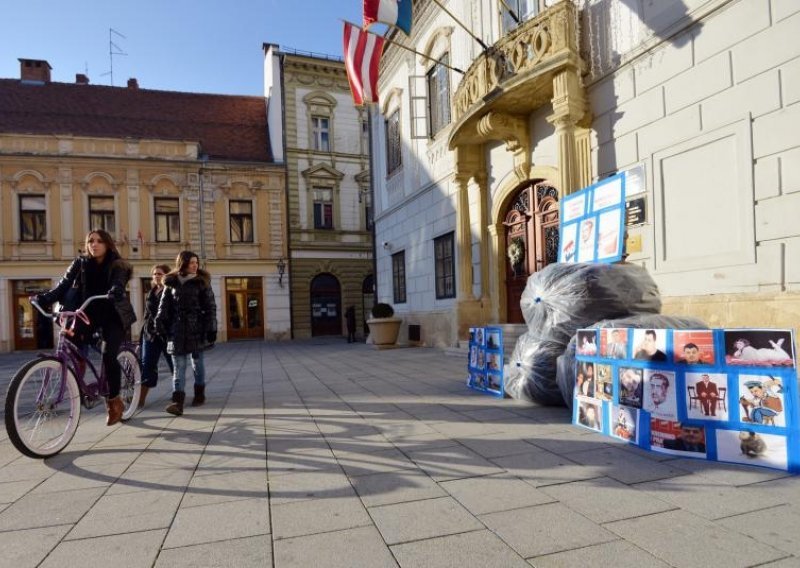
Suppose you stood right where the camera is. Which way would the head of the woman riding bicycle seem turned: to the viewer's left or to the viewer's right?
to the viewer's left

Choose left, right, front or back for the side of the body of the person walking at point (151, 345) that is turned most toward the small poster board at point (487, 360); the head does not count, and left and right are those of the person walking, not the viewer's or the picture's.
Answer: left

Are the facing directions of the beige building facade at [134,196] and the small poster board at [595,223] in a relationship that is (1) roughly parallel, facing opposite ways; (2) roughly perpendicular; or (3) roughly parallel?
roughly perpendicular

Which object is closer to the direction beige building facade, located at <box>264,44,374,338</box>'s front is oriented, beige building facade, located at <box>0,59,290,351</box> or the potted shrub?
the potted shrub

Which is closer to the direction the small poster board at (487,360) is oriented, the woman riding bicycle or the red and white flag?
the woman riding bicycle

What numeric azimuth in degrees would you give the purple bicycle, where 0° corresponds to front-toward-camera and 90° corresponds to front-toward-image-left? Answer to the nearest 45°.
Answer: approximately 45°

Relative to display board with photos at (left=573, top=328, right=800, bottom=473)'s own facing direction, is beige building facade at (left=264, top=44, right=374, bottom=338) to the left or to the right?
on its right

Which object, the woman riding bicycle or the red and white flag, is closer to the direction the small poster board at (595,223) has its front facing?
the woman riding bicycle
